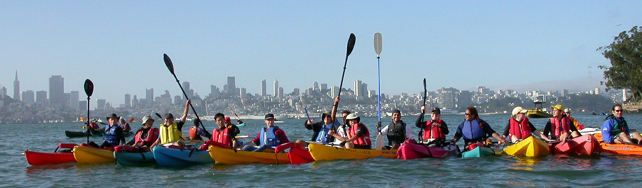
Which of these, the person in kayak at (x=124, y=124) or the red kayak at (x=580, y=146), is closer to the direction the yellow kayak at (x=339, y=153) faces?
the person in kayak

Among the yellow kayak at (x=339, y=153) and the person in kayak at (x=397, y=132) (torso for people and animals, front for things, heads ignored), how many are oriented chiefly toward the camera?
1

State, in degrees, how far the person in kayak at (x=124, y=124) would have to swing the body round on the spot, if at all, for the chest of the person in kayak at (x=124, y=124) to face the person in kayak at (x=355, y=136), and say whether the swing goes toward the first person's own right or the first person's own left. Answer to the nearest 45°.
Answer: approximately 45° to the first person's own left

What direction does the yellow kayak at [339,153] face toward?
to the viewer's left

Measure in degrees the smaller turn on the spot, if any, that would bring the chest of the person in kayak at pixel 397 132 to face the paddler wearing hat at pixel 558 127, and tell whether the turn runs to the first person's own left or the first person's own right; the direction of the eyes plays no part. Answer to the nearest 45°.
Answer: approximately 90° to the first person's own left

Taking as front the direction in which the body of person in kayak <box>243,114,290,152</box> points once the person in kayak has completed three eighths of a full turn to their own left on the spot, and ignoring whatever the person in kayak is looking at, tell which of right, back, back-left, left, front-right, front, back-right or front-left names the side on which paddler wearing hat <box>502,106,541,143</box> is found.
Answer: front

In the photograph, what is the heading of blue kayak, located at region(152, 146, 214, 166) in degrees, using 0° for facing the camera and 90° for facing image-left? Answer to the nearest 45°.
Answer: approximately 45°

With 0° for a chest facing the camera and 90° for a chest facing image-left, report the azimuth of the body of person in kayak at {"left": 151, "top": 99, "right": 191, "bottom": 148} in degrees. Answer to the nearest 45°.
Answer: approximately 45°
